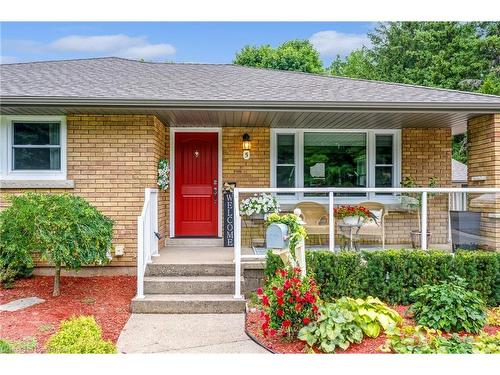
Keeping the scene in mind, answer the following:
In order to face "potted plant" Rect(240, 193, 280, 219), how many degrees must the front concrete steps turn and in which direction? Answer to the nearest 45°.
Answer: approximately 135° to its left

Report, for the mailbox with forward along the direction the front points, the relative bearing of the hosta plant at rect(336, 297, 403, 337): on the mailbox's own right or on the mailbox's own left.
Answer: on the mailbox's own left

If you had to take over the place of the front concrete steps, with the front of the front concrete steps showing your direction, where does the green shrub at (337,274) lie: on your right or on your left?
on your left

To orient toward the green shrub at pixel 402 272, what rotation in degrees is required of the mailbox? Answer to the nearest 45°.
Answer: approximately 135° to its left

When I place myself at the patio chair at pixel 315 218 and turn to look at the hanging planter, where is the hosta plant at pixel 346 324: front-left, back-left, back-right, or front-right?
back-left

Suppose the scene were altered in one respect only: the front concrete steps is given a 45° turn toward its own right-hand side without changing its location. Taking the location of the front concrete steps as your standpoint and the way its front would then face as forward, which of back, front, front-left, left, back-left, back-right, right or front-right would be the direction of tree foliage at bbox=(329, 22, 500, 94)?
back
